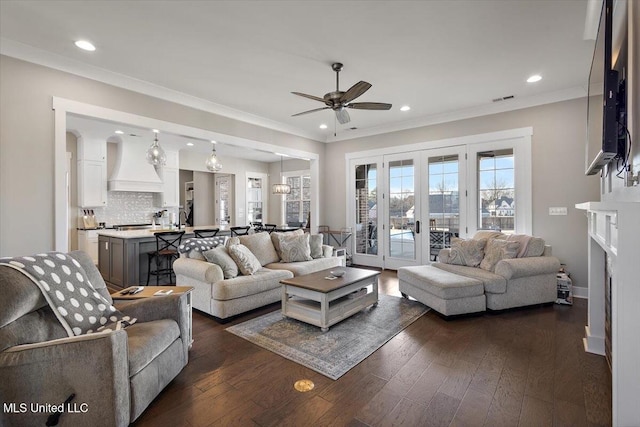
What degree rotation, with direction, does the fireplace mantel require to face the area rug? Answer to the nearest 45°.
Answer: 0° — it already faces it

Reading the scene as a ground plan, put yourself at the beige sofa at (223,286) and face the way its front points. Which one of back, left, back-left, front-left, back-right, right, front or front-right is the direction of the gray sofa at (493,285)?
front-left

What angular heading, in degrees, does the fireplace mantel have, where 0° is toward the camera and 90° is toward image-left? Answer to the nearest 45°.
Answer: approximately 90°

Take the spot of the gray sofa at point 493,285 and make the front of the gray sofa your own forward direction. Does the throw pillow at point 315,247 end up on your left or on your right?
on your right

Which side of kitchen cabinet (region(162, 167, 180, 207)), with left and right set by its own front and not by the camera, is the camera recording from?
front

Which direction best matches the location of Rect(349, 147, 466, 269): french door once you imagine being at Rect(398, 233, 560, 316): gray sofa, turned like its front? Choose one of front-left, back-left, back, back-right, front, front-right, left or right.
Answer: right

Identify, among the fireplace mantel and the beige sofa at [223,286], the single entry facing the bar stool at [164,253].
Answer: the fireplace mantel

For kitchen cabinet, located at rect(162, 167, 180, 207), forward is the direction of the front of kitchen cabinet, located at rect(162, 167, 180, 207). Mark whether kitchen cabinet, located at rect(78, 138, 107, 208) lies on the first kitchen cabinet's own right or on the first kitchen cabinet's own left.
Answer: on the first kitchen cabinet's own right

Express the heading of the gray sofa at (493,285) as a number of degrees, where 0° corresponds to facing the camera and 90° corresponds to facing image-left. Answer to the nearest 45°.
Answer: approximately 45°

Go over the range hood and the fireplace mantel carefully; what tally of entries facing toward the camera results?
1

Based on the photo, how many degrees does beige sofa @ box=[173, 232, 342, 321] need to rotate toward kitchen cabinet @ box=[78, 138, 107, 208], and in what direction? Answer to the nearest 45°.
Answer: approximately 180°

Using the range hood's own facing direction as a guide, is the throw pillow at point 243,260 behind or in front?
in front

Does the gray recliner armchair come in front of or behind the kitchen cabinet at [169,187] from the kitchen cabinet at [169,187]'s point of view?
in front

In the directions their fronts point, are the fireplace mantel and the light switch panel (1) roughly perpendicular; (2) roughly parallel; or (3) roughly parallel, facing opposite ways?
roughly perpendicular

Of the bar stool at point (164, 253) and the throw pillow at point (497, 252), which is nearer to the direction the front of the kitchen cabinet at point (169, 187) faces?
the bar stool
